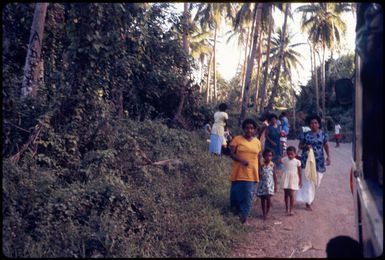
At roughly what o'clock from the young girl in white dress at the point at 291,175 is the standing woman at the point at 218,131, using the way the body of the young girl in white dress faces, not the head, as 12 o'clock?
The standing woman is roughly at 5 o'clock from the young girl in white dress.

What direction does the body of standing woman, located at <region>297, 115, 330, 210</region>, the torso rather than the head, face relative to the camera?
toward the camera

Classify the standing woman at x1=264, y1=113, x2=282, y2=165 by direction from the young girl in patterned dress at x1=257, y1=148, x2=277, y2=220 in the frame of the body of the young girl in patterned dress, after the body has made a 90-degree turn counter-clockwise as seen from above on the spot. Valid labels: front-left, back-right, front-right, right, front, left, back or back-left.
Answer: left

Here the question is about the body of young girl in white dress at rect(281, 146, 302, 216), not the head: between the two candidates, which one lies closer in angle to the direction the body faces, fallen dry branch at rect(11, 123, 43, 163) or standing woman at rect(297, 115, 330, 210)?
the fallen dry branch

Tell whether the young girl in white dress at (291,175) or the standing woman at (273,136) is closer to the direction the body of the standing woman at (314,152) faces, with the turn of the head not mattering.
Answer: the young girl in white dress

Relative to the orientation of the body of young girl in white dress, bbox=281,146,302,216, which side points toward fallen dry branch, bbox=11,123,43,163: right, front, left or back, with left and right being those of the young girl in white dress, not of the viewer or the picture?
right

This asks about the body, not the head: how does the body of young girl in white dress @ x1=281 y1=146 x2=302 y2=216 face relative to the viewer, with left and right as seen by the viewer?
facing the viewer

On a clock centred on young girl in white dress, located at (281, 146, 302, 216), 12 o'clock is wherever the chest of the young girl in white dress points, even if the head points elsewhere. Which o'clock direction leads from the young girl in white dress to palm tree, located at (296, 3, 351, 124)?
The palm tree is roughly at 6 o'clock from the young girl in white dress.

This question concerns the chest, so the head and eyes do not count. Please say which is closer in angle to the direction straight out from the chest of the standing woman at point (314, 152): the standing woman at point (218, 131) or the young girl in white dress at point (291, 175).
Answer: the young girl in white dress

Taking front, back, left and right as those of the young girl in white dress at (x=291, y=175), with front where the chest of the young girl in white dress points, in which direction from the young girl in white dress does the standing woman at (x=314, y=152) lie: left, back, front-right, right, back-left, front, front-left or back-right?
back-left

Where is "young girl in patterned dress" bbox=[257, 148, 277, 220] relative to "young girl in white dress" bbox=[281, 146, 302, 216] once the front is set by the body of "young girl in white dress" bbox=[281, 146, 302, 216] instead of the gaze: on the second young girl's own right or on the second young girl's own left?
on the second young girl's own right

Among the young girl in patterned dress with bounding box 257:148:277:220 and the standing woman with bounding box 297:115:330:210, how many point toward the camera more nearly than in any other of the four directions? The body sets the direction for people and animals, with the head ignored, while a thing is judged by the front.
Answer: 2

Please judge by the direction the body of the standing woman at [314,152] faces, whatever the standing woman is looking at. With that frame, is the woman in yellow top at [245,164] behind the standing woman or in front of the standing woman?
in front

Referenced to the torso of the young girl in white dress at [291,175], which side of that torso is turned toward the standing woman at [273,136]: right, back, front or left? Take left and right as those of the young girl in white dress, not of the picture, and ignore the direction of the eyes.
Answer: back

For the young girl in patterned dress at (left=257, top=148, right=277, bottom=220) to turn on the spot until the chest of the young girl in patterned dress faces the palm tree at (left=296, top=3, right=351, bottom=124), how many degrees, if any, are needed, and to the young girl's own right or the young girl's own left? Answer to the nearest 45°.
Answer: approximately 180°

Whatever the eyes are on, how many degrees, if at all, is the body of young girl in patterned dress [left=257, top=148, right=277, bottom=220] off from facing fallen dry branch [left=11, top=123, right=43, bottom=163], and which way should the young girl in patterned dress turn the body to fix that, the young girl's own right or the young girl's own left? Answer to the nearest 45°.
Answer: approximately 90° to the young girl's own right
